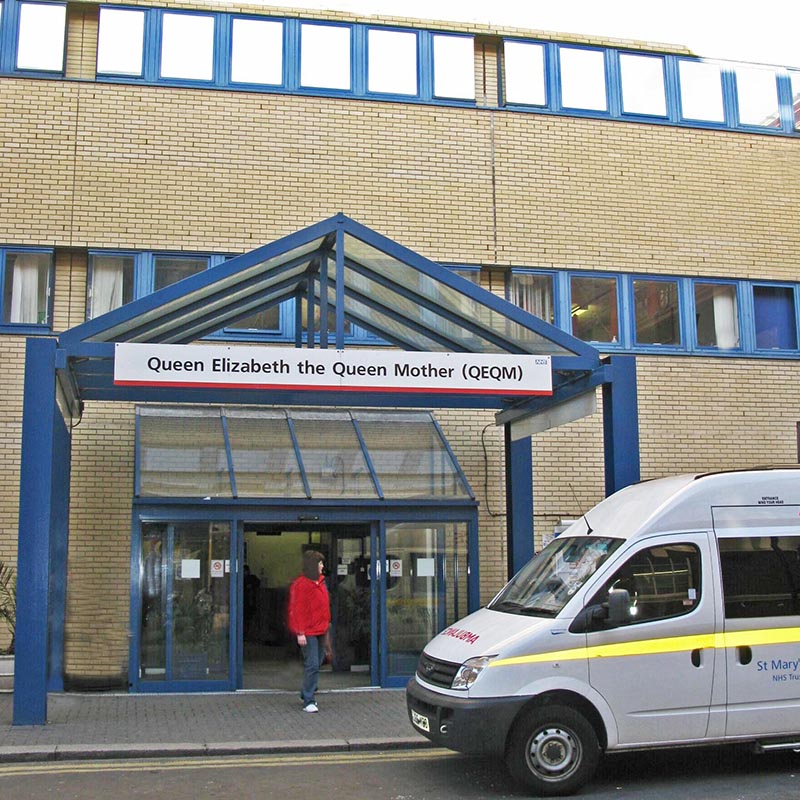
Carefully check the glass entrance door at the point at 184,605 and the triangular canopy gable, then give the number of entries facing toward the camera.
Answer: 2

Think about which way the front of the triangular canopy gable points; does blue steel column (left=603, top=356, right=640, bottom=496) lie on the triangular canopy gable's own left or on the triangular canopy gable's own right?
on the triangular canopy gable's own left

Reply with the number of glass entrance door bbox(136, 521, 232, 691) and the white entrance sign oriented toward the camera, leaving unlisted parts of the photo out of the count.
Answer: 2

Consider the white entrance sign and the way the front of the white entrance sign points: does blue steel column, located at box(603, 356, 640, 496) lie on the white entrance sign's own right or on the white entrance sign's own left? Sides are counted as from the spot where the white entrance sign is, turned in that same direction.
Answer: on the white entrance sign's own left

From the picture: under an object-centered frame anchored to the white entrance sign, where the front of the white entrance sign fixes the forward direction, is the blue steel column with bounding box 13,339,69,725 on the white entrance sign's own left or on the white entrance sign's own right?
on the white entrance sign's own right

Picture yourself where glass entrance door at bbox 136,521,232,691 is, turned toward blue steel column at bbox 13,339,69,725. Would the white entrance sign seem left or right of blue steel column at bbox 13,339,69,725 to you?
left

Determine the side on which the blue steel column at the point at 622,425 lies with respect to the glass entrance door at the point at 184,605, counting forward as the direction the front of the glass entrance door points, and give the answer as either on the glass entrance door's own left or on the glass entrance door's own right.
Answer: on the glass entrance door's own left

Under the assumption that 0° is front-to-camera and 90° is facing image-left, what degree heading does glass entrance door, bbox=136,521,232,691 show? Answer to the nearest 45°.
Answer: approximately 0°
